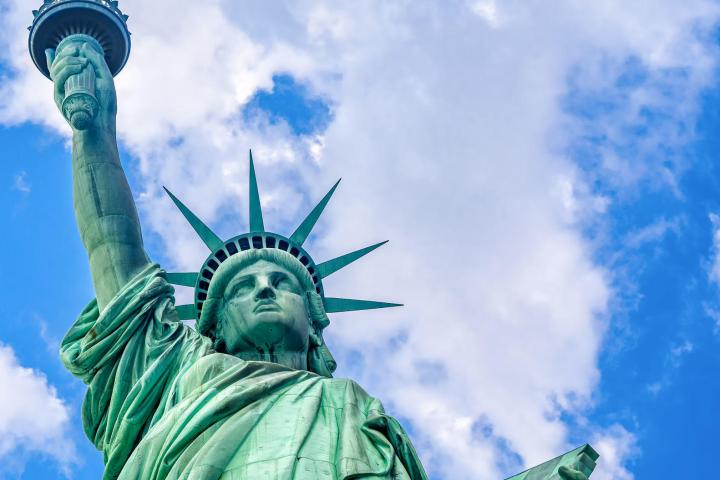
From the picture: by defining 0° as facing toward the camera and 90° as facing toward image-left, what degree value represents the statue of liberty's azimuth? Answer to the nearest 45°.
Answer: approximately 0°
